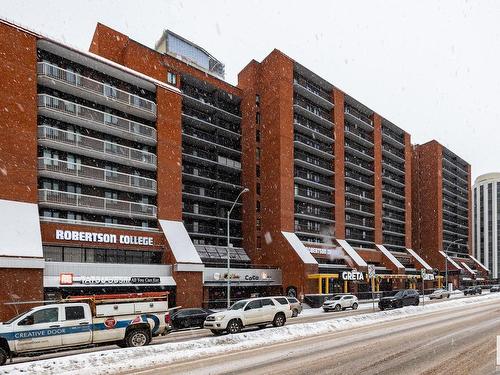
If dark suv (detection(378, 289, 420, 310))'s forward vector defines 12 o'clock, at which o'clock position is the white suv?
The white suv is roughly at 11 o'clock from the dark suv.

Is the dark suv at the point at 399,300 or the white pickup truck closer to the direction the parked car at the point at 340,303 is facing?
the white pickup truck

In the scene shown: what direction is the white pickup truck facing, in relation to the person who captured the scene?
facing to the left of the viewer

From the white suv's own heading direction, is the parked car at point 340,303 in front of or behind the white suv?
behind

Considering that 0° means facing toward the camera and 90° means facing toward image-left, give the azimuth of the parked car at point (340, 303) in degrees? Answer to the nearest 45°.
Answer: approximately 45°

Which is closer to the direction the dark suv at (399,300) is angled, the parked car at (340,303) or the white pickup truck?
the white pickup truck

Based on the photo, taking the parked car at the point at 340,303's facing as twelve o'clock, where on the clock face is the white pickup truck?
The white pickup truck is roughly at 11 o'clock from the parked car.

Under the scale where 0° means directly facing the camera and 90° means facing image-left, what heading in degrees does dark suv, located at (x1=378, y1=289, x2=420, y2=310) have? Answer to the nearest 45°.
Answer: approximately 45°

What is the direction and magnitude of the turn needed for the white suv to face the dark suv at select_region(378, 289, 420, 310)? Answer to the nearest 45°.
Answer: approximately 180°
